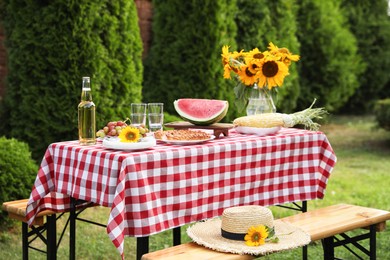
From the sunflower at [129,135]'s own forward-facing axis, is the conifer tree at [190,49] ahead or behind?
behind

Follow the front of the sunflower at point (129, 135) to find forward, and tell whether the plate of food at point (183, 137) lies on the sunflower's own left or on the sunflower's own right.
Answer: on the sunflower's own left

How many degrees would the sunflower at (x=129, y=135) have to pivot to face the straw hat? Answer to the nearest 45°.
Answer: approximately 90° to its left

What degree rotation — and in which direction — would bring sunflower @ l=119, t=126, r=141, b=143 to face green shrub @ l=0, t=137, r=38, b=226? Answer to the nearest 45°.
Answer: approximately 135° to its right

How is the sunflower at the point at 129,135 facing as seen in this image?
toward the camera

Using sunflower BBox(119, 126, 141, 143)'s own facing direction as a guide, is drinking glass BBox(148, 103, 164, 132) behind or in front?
behind

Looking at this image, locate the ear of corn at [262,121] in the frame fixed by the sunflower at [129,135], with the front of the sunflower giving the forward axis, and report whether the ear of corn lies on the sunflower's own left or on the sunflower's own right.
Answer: on the sunflower's own left

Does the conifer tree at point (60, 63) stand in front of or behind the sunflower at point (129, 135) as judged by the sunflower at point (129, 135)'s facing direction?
behind

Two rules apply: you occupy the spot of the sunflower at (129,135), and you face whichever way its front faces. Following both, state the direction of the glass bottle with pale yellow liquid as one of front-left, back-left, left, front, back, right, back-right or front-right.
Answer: back-right

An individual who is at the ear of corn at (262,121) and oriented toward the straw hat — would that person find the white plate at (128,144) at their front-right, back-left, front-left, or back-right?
front-right
